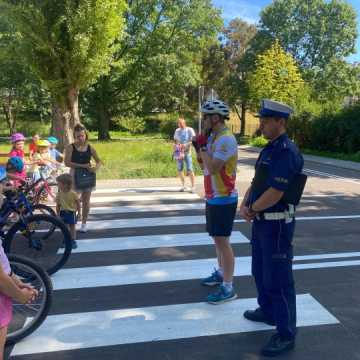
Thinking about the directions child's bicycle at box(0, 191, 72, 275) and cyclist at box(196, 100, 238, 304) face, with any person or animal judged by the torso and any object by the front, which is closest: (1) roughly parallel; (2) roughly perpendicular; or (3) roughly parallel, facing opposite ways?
roughly parallel, facing opposite ways

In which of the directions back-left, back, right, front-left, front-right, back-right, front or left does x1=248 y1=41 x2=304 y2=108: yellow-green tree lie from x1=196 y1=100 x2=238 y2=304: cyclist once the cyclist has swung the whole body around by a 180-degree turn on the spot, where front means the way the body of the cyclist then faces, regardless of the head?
left

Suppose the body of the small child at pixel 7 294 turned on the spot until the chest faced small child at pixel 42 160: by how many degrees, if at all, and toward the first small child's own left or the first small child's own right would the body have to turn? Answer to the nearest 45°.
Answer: approximately 90° to the first small child's own left

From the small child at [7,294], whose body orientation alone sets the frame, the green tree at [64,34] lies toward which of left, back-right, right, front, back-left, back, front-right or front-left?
left

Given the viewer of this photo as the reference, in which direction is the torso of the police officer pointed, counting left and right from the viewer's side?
facing to the left of the viewer

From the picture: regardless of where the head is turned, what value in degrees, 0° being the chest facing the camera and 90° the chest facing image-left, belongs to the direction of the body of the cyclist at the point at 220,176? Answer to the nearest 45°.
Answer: approximately 90°

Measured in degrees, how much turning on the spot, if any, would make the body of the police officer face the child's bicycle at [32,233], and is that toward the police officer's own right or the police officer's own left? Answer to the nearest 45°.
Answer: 0° — they already face it

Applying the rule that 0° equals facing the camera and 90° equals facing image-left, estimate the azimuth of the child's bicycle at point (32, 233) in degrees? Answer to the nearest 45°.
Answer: approximately 270°

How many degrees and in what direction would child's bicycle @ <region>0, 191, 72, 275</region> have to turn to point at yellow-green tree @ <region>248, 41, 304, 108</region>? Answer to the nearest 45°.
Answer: approximately 45° to its left

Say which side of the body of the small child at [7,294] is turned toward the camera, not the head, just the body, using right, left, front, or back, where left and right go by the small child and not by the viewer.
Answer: right

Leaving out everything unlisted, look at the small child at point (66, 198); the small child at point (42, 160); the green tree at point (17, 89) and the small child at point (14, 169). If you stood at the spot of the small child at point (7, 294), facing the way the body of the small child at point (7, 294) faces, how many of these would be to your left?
4

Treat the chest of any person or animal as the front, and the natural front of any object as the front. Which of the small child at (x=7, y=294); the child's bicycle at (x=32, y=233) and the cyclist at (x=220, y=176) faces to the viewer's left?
the cyclist

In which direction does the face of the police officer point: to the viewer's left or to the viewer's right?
to the viewer's left

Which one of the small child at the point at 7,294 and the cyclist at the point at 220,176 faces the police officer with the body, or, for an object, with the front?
the small child
